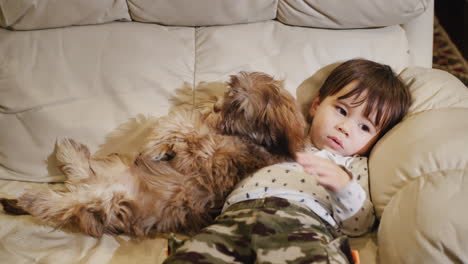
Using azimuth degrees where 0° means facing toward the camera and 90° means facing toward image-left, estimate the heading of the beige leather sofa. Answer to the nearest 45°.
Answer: approximately 0°
